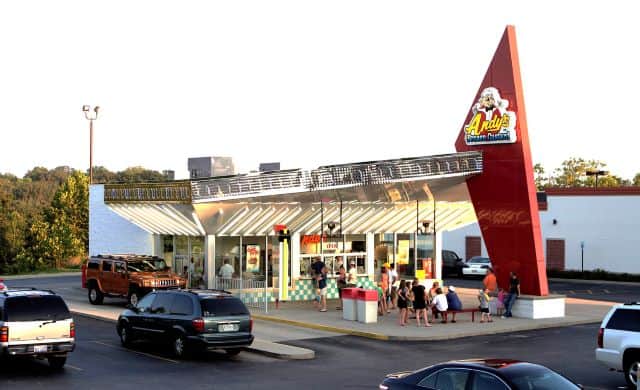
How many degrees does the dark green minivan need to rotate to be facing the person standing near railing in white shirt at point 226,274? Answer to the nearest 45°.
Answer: approximately 45° to its right

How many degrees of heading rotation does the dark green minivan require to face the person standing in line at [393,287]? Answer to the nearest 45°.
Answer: approximately 90° to its right

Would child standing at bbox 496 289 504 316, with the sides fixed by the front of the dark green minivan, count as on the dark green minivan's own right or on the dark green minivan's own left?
on the dark green minivan's own right

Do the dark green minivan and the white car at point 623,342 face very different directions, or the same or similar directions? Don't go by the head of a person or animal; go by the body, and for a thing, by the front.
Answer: very different directions

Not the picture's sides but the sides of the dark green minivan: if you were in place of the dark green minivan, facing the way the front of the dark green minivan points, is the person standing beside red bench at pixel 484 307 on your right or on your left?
on your right

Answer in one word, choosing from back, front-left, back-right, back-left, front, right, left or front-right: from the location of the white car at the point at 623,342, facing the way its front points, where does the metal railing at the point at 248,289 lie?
back

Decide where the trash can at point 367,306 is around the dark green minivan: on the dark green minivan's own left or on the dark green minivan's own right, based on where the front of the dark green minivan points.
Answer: on the dark green minivan's own right

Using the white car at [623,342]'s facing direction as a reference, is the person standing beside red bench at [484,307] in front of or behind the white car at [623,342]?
behind

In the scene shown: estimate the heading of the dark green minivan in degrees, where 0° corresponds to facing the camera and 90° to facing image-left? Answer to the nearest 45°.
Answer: approximately 135°

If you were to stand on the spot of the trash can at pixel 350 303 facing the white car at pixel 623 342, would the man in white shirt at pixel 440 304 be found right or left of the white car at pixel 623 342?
left
